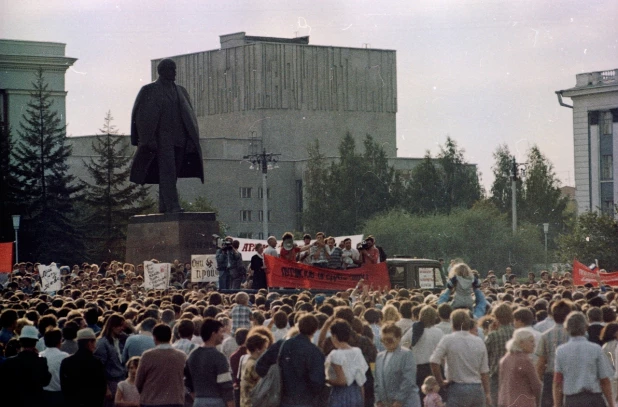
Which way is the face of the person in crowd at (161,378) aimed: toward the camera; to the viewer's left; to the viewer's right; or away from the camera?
away from the camera

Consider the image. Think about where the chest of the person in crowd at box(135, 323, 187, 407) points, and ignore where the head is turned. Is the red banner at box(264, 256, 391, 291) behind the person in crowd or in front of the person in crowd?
in front

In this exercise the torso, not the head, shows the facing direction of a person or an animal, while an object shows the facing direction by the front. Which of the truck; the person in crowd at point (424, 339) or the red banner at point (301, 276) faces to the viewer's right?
the truck

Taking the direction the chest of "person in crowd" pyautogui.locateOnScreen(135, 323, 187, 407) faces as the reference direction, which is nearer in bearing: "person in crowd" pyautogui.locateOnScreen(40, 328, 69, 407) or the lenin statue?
the lenin statue

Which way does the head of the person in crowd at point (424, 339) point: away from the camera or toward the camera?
away from the camera

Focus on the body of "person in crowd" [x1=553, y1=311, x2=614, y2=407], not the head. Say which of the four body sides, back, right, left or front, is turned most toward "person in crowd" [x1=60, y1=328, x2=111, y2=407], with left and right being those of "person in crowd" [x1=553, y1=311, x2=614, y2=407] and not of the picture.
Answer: left

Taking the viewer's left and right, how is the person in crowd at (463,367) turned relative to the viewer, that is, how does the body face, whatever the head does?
facing away from the viewer

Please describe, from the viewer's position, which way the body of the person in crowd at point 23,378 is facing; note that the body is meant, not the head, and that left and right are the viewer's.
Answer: facing away from the viewer

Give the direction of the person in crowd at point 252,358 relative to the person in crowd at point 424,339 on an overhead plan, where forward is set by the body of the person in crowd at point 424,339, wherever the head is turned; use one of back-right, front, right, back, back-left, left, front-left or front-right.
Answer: back-left

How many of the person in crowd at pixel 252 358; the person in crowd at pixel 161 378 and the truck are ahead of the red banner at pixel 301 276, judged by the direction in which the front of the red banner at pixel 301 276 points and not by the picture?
2

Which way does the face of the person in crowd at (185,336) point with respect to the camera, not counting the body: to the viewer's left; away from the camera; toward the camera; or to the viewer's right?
away from the camera

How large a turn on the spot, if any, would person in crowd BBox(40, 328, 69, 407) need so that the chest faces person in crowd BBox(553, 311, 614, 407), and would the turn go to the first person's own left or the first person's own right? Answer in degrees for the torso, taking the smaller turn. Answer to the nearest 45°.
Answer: approximately 135° to the first person's own right

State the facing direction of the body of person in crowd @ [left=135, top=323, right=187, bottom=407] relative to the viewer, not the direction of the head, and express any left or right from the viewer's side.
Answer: facing away from the viewer

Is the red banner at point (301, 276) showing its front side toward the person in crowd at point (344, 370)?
yes
